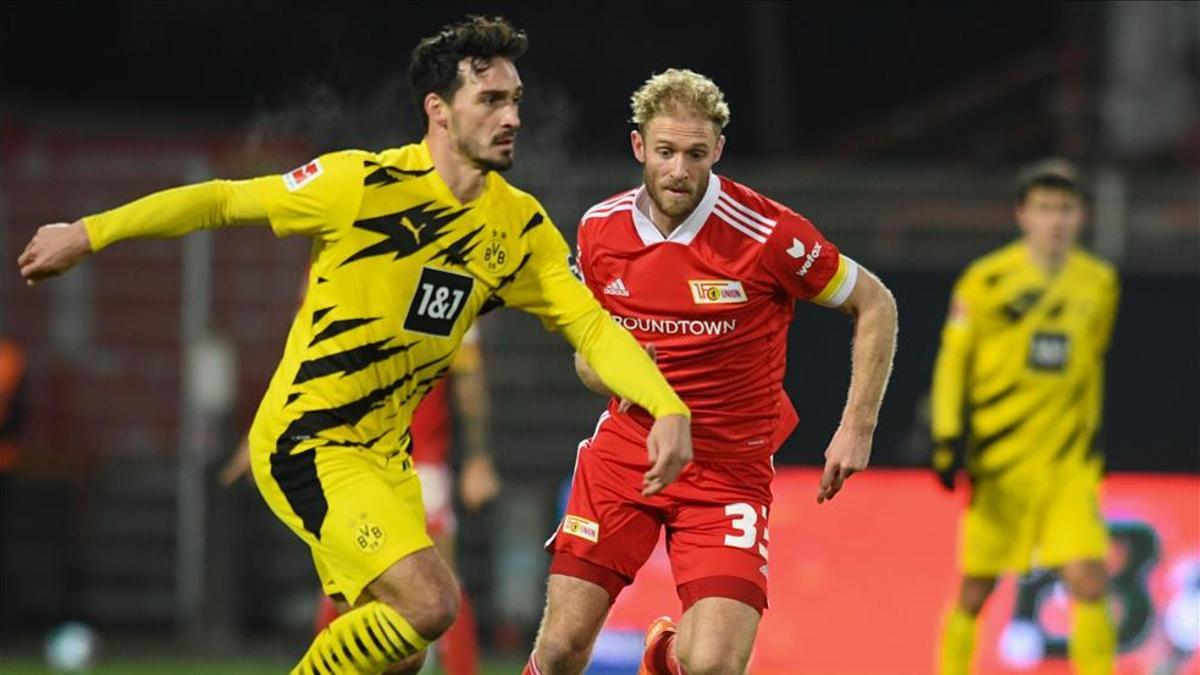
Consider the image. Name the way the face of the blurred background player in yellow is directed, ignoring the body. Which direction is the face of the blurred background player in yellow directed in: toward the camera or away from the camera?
toward the camera

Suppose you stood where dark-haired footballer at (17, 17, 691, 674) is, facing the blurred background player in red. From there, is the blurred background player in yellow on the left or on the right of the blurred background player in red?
right

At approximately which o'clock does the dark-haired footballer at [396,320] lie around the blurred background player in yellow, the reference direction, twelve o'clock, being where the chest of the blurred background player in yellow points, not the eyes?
The dark-haired footballer is roughly at 1 o'clock from the blurred background player in yellow.

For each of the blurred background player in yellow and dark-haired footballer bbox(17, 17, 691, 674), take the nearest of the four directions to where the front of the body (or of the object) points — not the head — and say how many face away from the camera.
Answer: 0

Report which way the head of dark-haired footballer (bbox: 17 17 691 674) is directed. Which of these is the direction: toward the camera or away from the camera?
toward the camera

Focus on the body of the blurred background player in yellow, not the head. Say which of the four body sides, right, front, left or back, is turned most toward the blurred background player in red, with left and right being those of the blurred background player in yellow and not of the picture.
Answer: right

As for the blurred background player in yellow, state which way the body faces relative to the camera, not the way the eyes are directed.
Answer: toward the camera
